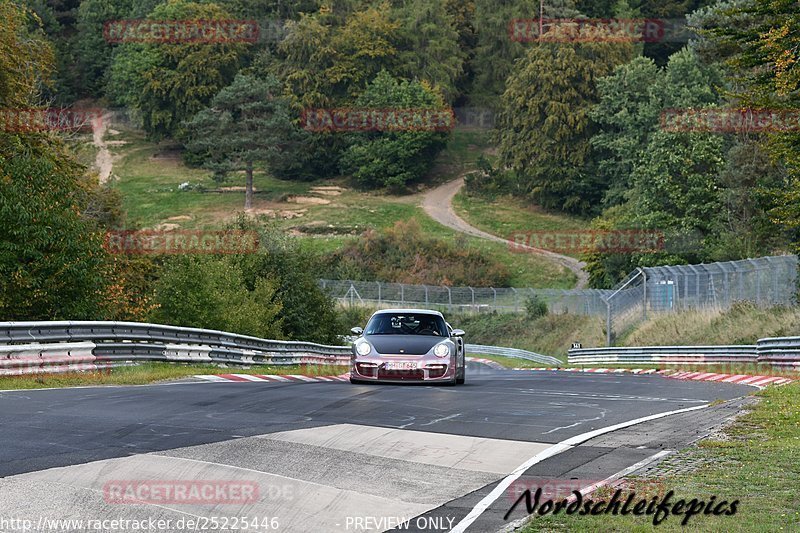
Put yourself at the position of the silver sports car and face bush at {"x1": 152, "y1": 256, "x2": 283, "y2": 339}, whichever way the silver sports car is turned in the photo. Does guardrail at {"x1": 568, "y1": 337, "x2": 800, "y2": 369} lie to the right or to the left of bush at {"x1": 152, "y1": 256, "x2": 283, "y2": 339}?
right

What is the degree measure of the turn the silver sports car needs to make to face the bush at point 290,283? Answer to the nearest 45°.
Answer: approximately 180°

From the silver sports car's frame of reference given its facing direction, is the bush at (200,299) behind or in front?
behind

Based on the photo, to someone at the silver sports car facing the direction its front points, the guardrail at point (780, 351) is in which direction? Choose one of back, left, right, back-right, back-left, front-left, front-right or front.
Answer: back-left

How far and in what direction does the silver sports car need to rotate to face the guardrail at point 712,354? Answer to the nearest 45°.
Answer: approximately 135° to its left

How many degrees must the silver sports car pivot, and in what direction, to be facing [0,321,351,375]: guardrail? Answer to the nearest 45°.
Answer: approximately 90° to its right

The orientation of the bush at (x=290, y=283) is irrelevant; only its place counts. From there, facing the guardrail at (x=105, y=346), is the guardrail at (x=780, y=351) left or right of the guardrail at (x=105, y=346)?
left

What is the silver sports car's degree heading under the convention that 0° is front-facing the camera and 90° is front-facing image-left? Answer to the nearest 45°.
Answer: approximately 0°

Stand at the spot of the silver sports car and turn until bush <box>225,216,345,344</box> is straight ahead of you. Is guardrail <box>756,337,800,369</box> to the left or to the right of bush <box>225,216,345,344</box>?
right
